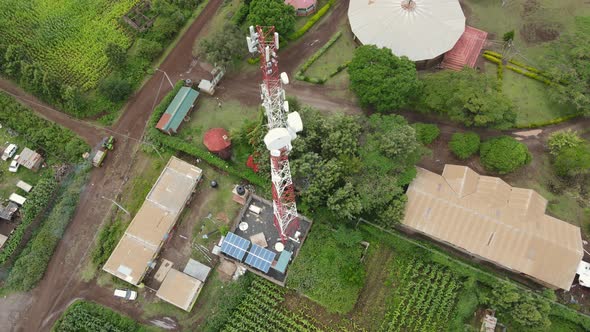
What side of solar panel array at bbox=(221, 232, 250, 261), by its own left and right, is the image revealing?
front
